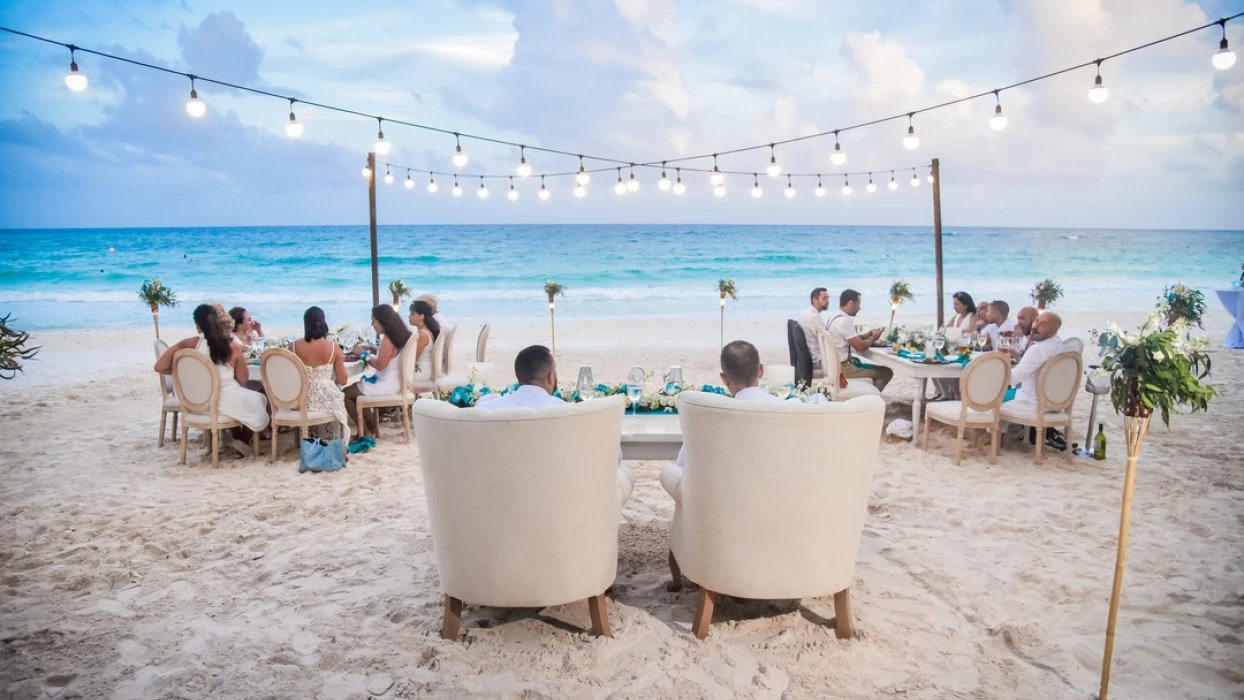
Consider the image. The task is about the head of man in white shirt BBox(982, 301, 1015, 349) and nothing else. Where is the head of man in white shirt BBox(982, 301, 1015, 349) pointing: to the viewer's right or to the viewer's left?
to the viewer's left

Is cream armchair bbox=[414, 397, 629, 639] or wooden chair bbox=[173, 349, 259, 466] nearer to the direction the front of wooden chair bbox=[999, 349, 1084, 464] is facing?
the wooden chair

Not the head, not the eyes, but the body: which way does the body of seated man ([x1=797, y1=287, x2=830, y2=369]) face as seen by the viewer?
to the viewer's right

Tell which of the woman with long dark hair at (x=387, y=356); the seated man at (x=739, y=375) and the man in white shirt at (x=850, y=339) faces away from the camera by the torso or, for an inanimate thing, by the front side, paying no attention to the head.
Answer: the seated man

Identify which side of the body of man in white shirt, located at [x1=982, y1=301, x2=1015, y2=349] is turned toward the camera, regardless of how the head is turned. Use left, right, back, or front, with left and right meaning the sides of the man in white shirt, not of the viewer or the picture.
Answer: left

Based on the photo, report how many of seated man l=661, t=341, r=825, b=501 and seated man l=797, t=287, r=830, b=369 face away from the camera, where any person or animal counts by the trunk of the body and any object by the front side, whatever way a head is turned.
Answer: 1

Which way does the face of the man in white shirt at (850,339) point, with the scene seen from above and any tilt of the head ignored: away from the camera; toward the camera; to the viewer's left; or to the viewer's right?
to the viewer's right

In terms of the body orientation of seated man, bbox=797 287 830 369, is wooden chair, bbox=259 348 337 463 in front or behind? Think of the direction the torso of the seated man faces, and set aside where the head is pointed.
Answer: behind

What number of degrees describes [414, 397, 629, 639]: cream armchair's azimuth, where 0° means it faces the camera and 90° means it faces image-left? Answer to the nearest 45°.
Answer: approximately 180°

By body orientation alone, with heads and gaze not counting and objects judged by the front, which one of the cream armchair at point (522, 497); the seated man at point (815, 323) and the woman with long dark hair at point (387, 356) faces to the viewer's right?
the seated man

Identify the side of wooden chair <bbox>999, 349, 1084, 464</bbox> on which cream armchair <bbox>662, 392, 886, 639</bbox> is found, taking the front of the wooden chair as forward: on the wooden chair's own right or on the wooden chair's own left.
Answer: on the wooden chair's own left

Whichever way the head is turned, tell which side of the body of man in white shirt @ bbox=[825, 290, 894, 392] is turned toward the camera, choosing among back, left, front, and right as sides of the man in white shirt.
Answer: right

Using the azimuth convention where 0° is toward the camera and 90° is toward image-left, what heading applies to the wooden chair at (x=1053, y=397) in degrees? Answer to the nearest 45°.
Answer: approximately 135°
